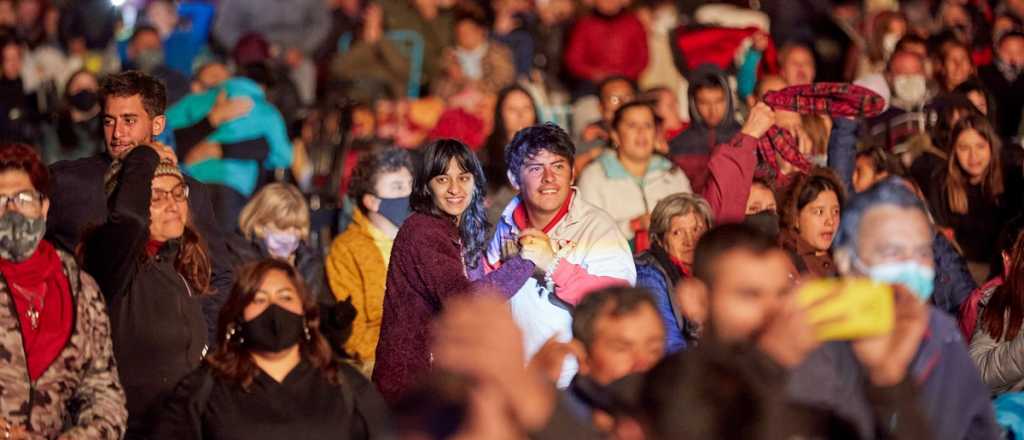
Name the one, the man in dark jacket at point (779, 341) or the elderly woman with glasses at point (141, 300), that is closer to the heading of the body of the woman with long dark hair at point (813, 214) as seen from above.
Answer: the man in dark jacket

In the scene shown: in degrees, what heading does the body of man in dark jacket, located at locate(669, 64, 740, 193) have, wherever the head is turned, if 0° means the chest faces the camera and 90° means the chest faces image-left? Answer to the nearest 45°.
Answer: approximately 0°

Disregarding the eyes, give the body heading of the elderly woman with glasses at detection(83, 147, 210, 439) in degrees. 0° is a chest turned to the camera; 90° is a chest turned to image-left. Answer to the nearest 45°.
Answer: approximately 315°

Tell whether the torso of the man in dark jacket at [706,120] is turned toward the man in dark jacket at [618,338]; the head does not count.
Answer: yes
